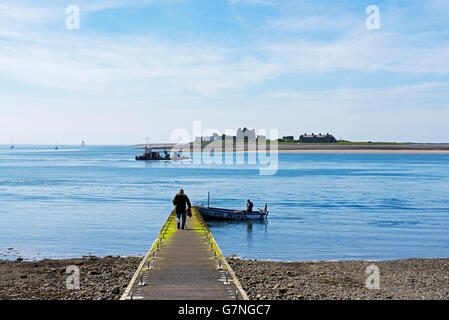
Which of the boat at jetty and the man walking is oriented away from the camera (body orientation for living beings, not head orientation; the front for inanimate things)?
the man walking

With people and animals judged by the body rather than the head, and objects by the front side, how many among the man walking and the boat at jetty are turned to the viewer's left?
1

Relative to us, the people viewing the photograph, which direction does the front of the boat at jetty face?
facing to the left of the viewer

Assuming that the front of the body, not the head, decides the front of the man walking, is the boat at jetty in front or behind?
in front

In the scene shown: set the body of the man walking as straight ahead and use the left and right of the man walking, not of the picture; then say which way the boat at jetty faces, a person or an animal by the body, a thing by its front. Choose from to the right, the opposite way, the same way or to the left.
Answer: to the left

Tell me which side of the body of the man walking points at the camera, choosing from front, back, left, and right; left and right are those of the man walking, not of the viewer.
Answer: back
